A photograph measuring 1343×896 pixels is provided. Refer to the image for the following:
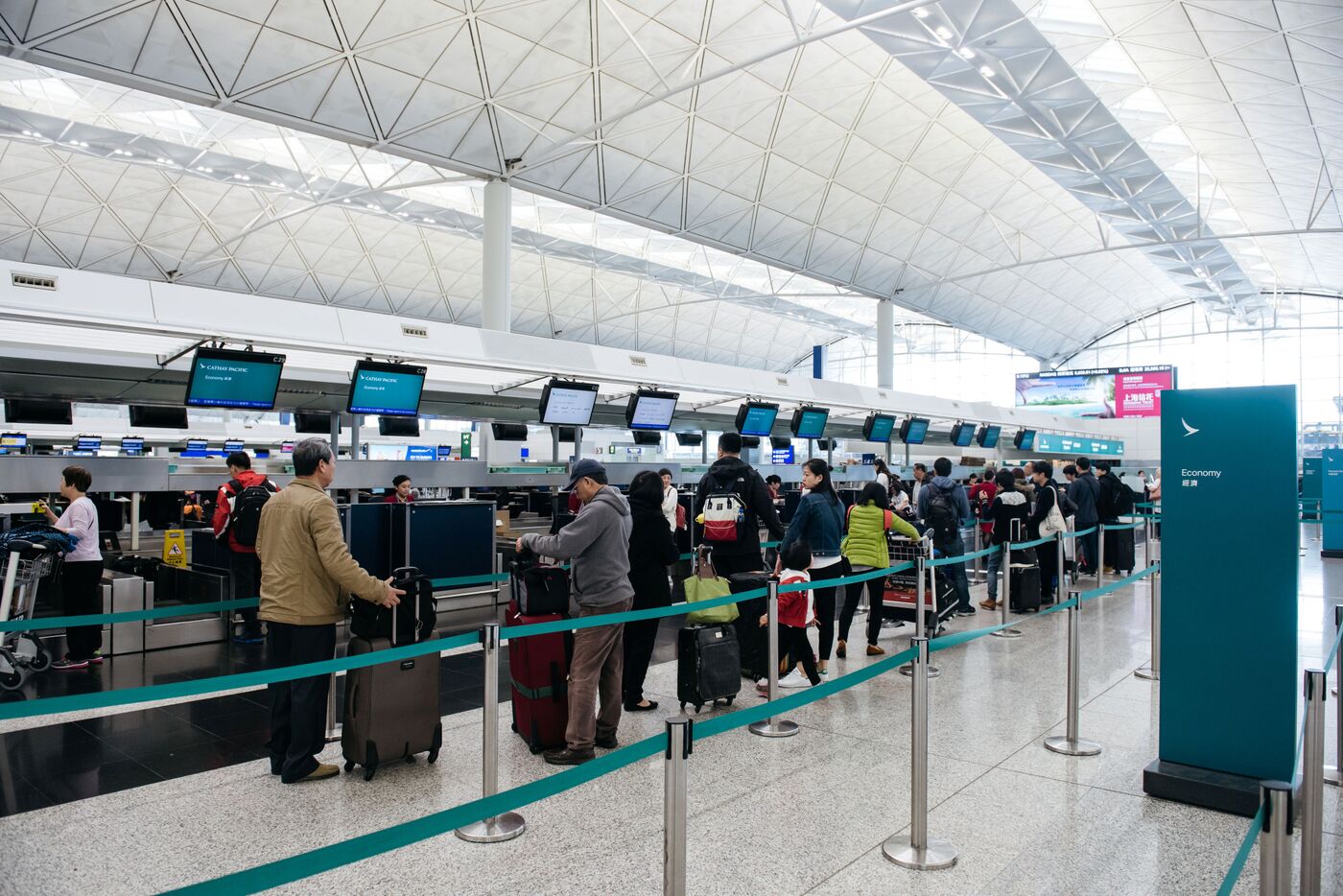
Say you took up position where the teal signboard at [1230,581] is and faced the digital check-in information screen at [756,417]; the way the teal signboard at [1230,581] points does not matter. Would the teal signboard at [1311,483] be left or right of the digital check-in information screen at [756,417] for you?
right

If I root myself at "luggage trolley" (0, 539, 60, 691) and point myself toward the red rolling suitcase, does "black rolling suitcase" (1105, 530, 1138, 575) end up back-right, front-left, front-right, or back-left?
front-left

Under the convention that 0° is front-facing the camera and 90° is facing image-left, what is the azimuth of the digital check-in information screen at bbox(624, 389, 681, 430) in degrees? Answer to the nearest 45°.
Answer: approximately 315°

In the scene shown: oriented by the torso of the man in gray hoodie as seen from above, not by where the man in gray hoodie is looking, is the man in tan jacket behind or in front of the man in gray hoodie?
in front

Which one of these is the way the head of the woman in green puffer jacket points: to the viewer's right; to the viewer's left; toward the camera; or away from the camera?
away from the camera

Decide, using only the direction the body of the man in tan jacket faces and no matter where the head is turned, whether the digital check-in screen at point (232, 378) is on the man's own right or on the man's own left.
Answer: on the man's own left

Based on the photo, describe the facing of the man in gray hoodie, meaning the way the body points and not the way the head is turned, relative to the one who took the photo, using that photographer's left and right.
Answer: facing to the left of the viewer

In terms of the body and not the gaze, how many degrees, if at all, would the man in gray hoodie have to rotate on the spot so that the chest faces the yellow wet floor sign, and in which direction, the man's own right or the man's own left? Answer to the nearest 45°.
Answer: approximately 45° to the man's own right

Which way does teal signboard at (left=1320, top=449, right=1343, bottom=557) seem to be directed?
toward the camera

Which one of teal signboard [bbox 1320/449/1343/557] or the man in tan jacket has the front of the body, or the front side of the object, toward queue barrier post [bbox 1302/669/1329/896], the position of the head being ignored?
the teal signboard

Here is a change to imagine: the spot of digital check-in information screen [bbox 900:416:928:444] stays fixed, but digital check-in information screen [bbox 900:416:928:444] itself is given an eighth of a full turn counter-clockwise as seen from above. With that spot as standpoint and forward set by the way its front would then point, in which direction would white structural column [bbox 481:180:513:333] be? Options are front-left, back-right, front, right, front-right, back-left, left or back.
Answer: back-right

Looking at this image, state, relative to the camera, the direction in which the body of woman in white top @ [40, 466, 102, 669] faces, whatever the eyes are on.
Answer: to the viewer's left

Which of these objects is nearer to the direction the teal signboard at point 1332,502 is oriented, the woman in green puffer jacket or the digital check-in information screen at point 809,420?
the woman in green puffer jacket

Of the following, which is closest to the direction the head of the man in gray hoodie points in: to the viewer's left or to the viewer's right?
to the viewer's left

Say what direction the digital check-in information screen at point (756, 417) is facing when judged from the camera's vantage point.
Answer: facing the viewer and to the right of the viewer
